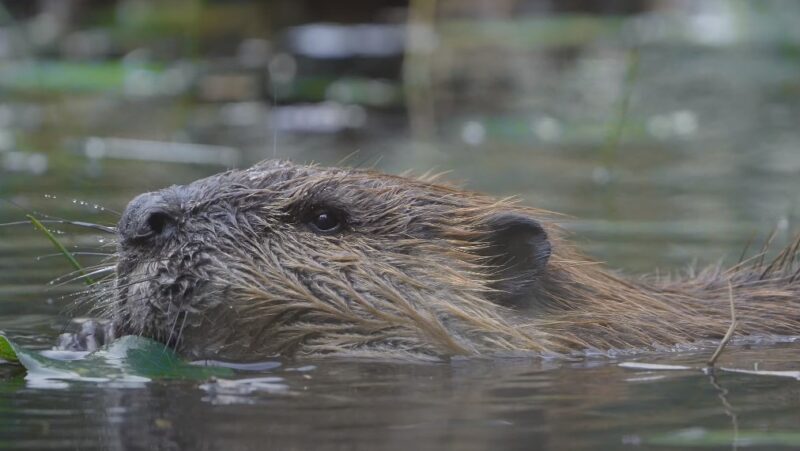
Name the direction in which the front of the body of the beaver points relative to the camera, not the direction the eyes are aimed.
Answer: to the viewer's left

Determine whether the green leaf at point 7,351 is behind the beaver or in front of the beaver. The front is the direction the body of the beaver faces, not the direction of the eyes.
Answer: in front

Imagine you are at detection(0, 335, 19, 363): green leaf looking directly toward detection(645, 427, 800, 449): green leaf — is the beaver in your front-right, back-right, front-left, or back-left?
front-left

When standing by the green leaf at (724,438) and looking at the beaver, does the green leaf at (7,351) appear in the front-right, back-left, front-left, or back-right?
front-left

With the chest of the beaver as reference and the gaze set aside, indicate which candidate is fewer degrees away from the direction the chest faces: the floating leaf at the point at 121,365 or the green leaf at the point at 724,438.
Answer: the floating leaf

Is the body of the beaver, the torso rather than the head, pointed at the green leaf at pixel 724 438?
no
